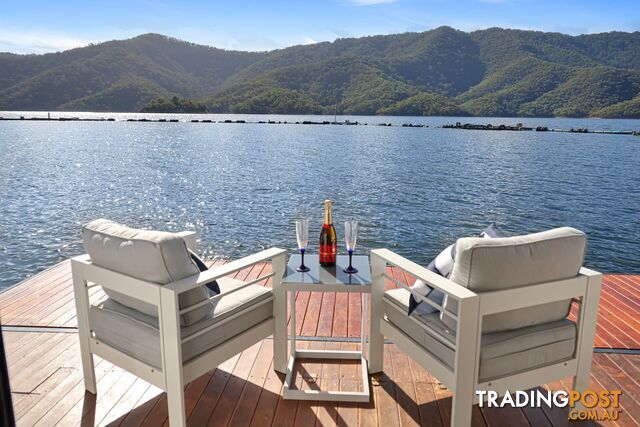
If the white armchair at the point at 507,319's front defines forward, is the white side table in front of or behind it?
in front

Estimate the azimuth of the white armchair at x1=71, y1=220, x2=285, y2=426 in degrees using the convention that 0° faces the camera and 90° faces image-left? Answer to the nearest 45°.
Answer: approximately 225°

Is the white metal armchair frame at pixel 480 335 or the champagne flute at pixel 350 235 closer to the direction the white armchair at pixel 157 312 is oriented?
the champagne flute

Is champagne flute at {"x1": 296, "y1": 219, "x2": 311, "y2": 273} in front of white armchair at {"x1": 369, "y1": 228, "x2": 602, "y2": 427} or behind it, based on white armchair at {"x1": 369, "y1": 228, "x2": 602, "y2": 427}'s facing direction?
in front

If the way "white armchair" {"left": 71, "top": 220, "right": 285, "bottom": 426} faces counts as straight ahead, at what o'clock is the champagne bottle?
The champagne bottle is roughly at 1 o'clock from the white armchair.

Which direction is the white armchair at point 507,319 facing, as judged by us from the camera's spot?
facing away from the viewer and to the left of the viewer

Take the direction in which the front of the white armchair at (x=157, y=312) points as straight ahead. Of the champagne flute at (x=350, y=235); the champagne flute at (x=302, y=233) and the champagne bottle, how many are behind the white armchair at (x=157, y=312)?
0

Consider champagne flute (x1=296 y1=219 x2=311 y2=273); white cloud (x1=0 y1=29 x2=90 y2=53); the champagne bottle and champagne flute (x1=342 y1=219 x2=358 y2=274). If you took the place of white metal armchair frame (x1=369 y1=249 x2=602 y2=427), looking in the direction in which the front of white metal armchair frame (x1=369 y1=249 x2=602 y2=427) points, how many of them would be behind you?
0

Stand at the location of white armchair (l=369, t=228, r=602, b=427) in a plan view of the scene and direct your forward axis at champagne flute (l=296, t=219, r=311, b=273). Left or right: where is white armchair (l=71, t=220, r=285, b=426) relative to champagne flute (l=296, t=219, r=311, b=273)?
left

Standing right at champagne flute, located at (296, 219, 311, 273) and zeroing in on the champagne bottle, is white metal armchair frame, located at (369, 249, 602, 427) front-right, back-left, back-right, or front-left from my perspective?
front-right
